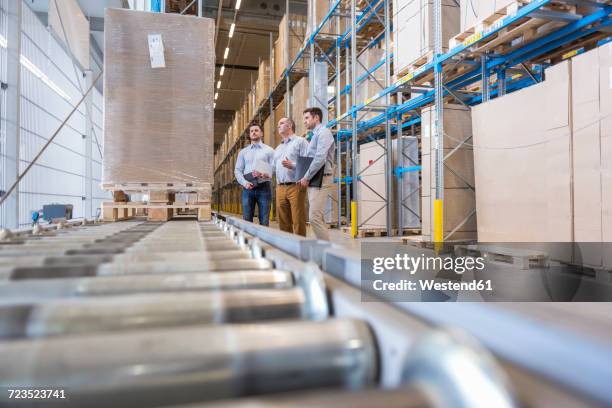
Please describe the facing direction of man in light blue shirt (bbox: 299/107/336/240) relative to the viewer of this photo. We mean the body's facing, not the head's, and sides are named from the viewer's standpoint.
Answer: facing to the left of the viewer

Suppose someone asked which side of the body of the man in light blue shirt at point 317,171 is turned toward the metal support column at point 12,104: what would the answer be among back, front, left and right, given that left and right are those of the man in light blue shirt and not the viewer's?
front

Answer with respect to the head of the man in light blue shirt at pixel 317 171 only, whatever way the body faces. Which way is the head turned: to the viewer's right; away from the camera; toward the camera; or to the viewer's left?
to the viewer's left

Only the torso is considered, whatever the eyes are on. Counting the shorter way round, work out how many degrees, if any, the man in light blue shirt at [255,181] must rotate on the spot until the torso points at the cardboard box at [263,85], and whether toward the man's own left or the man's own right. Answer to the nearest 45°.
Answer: approximately 180°

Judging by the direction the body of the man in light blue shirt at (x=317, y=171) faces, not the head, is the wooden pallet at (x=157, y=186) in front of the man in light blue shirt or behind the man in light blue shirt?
in front

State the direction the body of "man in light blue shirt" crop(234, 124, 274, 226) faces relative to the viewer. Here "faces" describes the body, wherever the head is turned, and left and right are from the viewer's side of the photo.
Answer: facing the viewer

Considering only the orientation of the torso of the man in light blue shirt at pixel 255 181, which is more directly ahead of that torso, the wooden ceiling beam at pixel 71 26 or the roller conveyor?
the roller conveyor

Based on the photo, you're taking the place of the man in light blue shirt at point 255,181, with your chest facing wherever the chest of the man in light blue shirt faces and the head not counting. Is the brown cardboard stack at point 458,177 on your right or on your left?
on your left

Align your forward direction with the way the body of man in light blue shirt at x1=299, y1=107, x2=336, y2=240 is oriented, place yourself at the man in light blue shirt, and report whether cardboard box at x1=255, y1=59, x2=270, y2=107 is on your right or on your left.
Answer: on your right

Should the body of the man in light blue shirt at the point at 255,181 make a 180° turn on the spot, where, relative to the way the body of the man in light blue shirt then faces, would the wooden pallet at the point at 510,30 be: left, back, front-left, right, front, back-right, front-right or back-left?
back-right

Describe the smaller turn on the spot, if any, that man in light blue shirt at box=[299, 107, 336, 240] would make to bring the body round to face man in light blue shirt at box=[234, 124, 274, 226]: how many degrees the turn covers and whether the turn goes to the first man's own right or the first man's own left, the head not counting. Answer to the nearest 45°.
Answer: approximately 45° to the first man's own right

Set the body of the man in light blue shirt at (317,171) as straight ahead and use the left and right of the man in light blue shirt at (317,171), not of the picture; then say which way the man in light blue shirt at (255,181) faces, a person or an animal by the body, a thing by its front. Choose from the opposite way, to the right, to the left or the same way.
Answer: to the left

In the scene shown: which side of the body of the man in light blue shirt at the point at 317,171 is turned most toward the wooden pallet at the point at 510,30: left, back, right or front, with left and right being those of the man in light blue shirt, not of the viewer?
back
